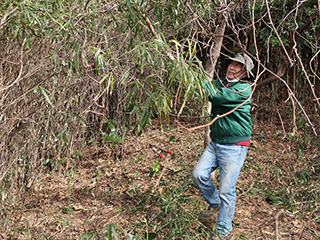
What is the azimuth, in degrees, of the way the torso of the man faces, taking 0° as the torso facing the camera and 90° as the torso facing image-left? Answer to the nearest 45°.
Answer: approximately 45°
